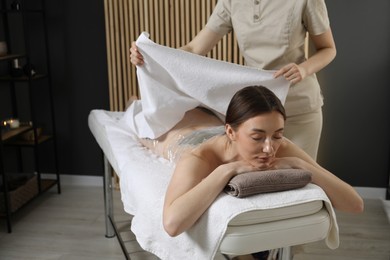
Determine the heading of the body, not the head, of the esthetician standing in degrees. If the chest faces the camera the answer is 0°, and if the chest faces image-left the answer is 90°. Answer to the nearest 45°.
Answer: approximately 45°

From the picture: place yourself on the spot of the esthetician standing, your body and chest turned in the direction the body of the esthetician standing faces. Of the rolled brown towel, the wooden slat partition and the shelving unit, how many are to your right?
2

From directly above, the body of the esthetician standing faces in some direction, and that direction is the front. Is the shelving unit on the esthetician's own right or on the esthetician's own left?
on the esthetician's own right

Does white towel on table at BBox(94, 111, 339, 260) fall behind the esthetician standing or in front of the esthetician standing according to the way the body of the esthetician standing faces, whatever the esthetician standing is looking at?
in front

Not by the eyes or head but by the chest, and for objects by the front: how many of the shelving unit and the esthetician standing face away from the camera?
0

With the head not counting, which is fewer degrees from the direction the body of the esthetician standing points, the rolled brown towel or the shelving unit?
the rolled brown towel

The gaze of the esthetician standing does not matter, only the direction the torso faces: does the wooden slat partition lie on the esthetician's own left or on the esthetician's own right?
on the esthetician's own right

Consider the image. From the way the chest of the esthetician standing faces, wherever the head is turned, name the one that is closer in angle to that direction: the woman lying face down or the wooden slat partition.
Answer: the woman lying face down

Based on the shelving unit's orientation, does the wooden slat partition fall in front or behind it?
in front

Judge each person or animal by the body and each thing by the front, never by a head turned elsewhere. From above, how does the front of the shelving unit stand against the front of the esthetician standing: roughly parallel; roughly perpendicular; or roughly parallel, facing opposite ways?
roughly perpendicular

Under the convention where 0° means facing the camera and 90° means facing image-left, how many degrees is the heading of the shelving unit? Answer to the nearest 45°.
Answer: approximately 315°
